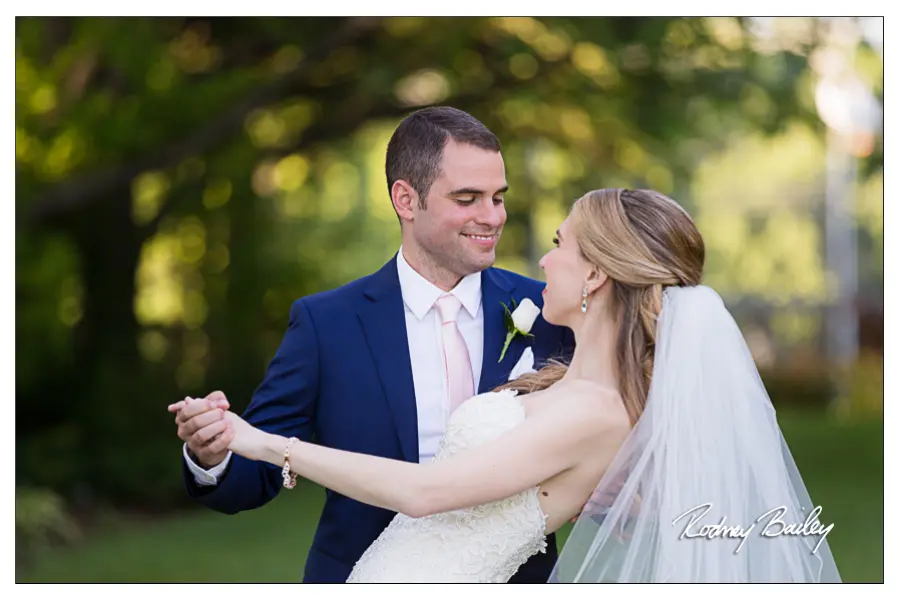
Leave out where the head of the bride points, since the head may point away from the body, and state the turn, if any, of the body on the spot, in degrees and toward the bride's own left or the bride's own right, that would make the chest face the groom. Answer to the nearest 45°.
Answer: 0° — they already face them

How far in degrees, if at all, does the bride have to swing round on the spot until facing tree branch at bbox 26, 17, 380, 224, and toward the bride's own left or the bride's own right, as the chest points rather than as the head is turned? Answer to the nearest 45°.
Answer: approximately 45° to the bride's own right

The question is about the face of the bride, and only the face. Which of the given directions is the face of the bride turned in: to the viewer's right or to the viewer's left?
to the viewer's left

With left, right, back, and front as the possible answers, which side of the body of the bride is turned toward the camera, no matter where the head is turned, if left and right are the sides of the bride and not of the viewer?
left

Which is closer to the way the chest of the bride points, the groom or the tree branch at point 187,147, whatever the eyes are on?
the groom

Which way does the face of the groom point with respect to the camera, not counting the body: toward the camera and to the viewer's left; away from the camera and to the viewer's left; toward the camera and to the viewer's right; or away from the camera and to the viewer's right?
toward the camera and to the viewer's right

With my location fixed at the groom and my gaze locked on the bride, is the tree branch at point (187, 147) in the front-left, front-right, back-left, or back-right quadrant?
back-left
